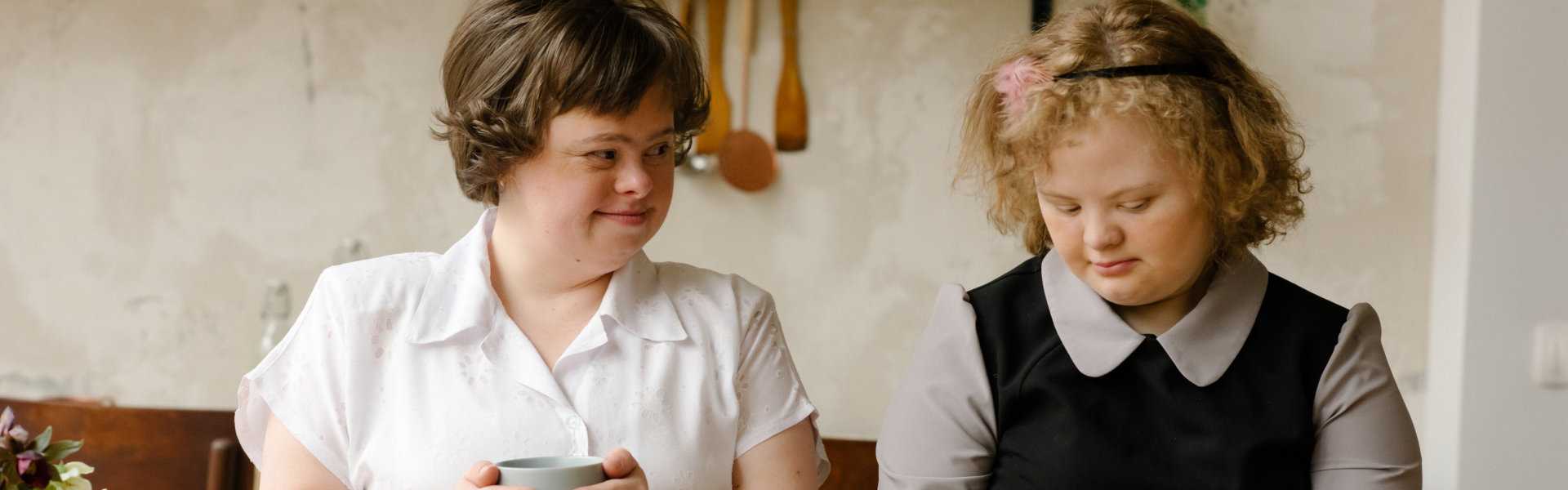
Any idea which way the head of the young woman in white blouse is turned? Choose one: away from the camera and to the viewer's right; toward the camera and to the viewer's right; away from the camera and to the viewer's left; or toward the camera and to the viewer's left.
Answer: toward the camera and to the viewer's right

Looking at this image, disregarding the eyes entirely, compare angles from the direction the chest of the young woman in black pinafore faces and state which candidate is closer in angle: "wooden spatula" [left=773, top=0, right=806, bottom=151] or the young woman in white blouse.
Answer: the young woman in white blouse

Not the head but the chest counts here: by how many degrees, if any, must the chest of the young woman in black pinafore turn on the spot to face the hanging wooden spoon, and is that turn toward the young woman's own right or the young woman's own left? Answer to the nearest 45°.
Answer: approximately 135° to the young woman's own right

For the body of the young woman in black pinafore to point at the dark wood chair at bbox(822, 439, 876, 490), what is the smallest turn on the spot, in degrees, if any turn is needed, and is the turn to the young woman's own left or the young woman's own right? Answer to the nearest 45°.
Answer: approximately 135° to the young woman's own right

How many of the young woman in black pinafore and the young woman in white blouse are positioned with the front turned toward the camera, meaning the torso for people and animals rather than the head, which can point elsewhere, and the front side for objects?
2

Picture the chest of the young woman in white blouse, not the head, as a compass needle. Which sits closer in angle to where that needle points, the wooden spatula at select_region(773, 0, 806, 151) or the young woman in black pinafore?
the young woman in black pinafore

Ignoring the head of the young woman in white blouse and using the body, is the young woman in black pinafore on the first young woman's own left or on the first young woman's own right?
on the first young woman's own left

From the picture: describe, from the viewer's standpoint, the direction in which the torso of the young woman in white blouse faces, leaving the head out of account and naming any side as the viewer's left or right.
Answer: facing the viewer

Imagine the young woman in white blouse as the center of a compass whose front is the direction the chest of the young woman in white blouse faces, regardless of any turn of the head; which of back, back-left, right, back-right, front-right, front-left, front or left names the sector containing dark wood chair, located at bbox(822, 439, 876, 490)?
back-left

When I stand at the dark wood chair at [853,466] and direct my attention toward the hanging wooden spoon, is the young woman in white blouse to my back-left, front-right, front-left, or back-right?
back-left

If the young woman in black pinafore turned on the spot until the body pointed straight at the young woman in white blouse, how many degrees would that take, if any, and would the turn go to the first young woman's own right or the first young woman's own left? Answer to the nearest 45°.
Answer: approximately 90° to the first young woman's own right
